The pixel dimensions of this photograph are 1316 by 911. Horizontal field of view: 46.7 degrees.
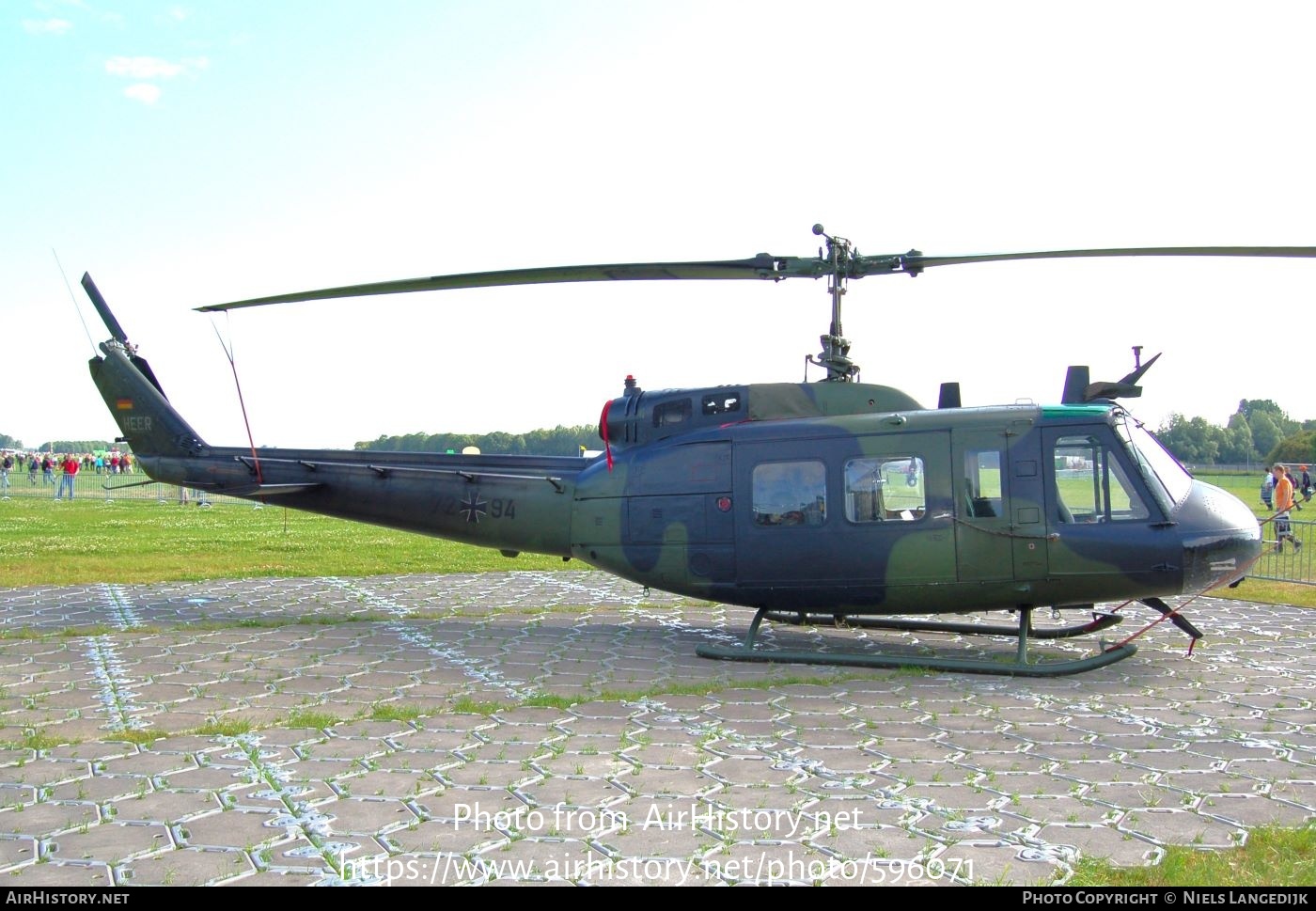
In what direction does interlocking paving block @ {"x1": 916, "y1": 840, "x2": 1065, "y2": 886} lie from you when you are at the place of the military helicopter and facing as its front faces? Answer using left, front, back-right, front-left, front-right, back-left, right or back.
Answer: right

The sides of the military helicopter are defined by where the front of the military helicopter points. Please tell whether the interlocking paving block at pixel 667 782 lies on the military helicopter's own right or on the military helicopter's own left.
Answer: on the military helicopter's own right

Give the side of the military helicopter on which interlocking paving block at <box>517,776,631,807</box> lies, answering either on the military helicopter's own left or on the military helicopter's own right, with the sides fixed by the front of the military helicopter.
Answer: on the military helicopter's own right

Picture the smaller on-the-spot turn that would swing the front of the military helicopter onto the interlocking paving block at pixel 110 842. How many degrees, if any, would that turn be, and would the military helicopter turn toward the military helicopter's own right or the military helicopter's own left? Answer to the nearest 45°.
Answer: approximately 135° to the military helicopter's own right

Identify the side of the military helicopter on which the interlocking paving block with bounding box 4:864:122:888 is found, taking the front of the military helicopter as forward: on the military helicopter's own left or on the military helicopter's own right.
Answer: on the military helicopter's own right

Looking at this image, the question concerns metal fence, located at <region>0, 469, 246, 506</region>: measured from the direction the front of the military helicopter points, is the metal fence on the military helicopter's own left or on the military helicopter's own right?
on the military helicopter's own left

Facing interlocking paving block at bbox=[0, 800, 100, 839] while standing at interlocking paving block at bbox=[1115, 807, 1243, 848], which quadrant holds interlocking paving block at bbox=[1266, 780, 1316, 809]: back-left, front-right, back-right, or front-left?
back-right

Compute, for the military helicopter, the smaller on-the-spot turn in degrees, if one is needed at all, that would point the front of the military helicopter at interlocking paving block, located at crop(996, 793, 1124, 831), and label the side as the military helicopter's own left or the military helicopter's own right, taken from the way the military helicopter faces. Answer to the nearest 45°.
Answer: approximately 90° to the military helicopter's own right

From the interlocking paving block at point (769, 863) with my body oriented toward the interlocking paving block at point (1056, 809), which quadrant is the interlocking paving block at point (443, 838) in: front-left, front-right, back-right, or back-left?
back-left

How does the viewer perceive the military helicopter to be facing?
facing to the right of the viewer

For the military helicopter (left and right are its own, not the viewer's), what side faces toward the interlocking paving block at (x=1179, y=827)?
right

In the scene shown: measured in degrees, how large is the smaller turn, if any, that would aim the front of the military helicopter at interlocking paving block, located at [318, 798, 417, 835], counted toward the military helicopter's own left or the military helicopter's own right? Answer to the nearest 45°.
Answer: approximately 135° to the military helicopter's own right

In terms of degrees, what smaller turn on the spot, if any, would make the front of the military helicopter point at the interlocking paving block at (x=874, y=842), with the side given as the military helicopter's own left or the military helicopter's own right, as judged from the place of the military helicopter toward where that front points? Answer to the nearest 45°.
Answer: approximately 90° to the military helicopter's own right
